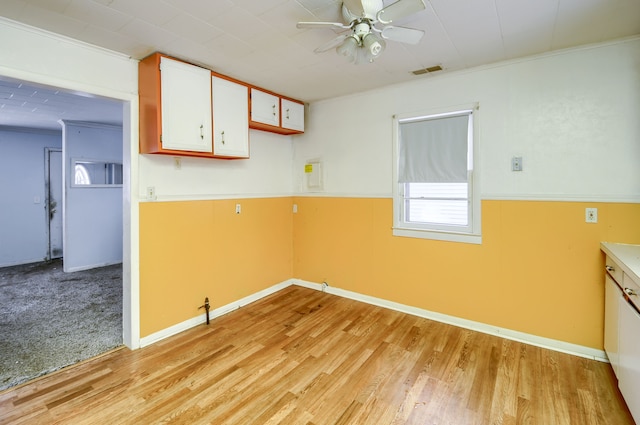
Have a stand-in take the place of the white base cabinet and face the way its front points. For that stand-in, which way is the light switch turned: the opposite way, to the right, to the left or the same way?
to the left

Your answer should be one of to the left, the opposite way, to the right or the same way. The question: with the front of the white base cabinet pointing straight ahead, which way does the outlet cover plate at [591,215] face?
to the left

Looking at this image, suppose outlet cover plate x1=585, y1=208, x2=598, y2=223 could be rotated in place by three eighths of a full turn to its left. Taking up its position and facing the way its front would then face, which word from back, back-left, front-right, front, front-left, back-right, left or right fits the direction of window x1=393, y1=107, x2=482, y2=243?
back-left

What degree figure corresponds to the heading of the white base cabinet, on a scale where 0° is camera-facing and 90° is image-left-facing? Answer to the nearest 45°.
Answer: approximately 90°

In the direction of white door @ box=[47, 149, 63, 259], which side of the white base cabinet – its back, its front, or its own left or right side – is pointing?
front

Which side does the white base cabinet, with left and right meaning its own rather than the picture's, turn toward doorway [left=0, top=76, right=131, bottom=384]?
front

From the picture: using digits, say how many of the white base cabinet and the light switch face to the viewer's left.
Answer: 1

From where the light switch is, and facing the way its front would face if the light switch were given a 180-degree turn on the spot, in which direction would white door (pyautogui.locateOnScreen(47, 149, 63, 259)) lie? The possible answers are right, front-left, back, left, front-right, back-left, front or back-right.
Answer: left

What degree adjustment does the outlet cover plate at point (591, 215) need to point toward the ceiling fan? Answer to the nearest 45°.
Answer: approximately 45° to its right

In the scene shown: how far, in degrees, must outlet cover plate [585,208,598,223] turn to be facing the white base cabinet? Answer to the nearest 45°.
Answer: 0° — it already faces it
